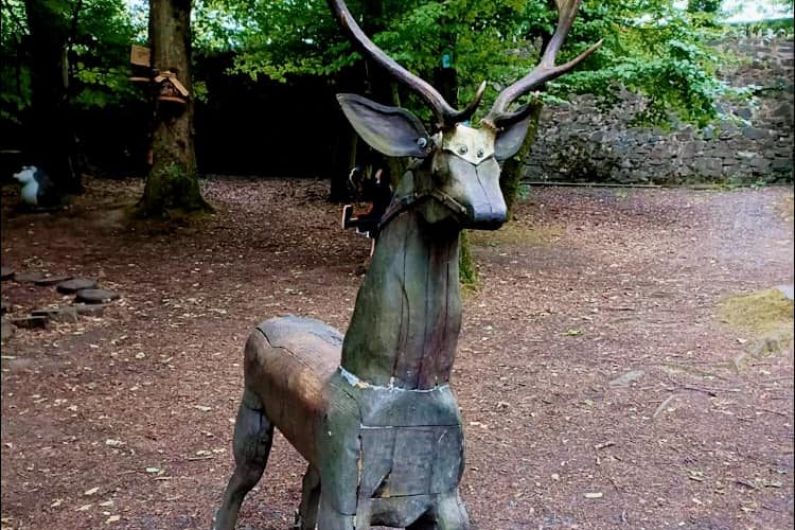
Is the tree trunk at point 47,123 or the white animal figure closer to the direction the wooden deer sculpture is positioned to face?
the white animal figure

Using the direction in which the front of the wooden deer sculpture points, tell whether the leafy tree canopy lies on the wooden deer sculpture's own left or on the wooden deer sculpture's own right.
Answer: on the wooden deer sculpture's own left

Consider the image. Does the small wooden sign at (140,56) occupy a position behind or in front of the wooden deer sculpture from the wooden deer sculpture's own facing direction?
behind

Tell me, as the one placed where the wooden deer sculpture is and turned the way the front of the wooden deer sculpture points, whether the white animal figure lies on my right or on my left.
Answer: on my right

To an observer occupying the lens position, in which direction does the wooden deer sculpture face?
facing the viewer and to the right of the viewer

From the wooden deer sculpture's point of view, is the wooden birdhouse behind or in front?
behind
